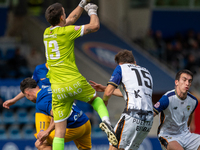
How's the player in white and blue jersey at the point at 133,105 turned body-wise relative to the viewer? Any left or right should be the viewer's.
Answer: facing away from the viewer and to the left of the viewer

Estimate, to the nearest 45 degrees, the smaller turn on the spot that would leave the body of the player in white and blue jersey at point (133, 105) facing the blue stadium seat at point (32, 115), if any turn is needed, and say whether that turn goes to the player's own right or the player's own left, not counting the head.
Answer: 0° — they already face it

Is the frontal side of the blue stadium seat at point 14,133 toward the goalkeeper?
yes

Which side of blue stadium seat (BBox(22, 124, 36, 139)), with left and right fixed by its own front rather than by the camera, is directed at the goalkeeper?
front

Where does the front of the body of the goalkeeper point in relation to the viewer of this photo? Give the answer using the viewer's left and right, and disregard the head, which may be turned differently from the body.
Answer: facing away from the viewer and to the right of the viewer

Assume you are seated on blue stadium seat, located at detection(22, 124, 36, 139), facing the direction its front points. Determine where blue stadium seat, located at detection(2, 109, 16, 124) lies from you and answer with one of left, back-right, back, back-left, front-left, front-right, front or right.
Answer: back-right

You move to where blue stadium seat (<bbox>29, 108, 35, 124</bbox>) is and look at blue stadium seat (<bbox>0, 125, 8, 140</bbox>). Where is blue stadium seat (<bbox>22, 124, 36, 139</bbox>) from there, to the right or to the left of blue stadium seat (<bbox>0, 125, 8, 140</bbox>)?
left

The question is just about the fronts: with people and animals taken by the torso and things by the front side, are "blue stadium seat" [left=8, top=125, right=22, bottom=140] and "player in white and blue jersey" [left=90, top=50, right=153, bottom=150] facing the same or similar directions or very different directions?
very different directions

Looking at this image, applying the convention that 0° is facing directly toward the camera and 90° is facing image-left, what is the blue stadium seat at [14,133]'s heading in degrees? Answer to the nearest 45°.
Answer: approximately 0°

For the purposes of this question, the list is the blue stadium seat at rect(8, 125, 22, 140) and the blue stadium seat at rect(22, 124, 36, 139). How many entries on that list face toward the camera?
2
